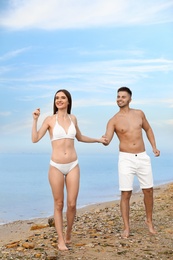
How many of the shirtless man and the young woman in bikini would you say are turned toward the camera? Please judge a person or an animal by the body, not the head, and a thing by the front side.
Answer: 2

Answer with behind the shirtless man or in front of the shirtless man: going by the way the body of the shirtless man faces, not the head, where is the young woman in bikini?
in front

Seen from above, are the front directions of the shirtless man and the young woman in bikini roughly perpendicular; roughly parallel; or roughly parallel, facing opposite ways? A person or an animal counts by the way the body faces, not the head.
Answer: roughly parallel

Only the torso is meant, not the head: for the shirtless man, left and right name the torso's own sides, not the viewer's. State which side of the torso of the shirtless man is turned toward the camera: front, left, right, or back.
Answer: front

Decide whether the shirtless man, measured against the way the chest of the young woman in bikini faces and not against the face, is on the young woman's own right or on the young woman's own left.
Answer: on the young woman's own left

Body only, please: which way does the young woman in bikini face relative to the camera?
toward the camera
